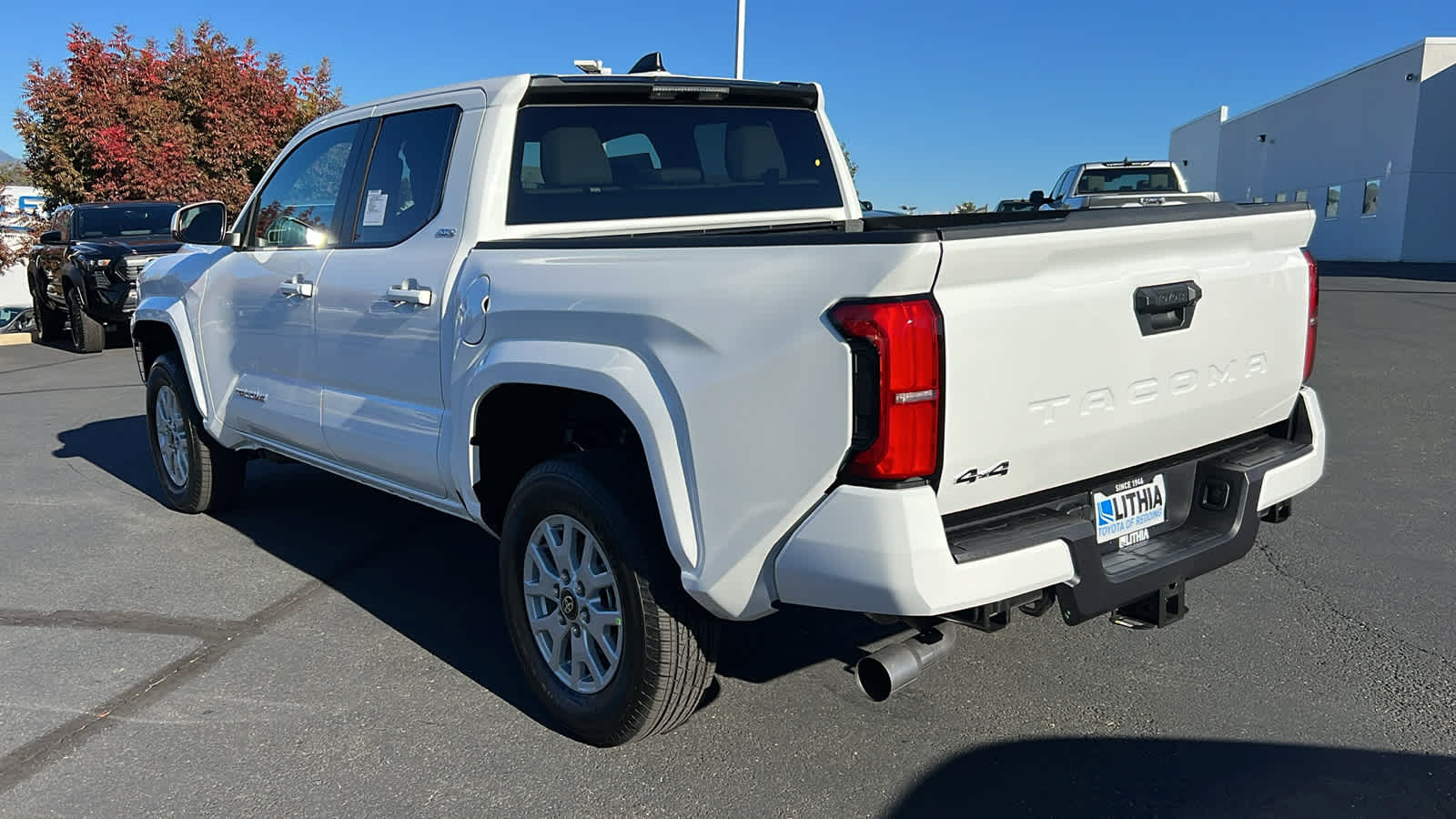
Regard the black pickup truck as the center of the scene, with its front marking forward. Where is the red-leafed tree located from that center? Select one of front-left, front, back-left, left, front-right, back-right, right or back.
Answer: back-left

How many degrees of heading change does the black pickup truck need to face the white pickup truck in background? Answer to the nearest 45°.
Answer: approximately 45° to its left

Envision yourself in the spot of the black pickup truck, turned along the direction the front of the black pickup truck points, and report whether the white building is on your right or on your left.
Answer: on your left

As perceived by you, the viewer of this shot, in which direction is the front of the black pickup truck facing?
facing the viewer and to the right of the viewer

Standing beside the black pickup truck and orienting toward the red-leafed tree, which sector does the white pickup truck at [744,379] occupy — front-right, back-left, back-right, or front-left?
back-right

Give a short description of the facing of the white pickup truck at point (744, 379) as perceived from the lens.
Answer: facing away from the viewer and to the left of the viewer
